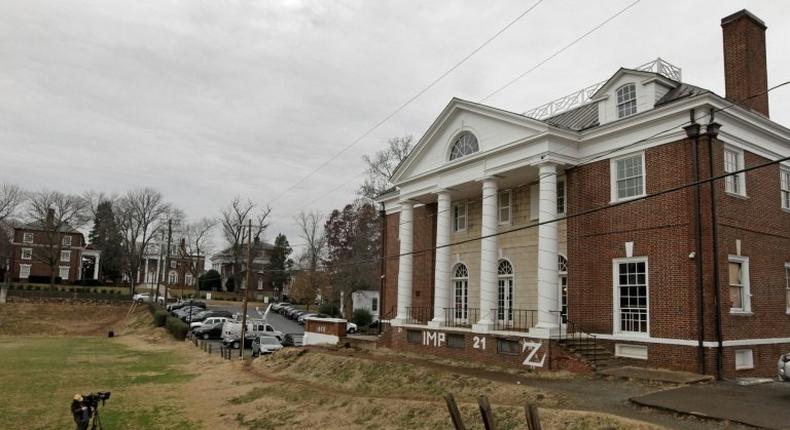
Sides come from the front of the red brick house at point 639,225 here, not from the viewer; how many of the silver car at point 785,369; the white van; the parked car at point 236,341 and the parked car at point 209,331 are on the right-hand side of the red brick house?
3

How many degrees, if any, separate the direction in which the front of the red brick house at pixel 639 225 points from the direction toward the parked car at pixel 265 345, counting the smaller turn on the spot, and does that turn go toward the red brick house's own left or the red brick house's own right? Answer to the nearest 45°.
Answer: approximately 90° to the red brick house's own right

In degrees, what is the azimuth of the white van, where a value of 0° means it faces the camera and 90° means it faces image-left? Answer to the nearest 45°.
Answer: approximately 270°

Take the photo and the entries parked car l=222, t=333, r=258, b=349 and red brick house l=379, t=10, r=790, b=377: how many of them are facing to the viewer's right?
0

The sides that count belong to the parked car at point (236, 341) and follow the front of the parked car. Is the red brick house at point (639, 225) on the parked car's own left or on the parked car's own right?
on the parked car's own left

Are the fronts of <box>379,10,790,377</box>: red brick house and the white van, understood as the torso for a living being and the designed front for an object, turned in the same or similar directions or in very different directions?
very different directions

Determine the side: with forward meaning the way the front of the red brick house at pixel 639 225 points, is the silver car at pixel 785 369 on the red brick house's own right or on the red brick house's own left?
on the red brick house's own left

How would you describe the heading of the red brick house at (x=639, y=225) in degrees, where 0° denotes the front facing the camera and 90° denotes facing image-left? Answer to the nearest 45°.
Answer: approximately 45°

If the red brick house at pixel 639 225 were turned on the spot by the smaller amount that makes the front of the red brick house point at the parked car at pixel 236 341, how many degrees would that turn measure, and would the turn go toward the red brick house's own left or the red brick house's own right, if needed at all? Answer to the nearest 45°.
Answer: approximately 90° to the red brick house's own right
